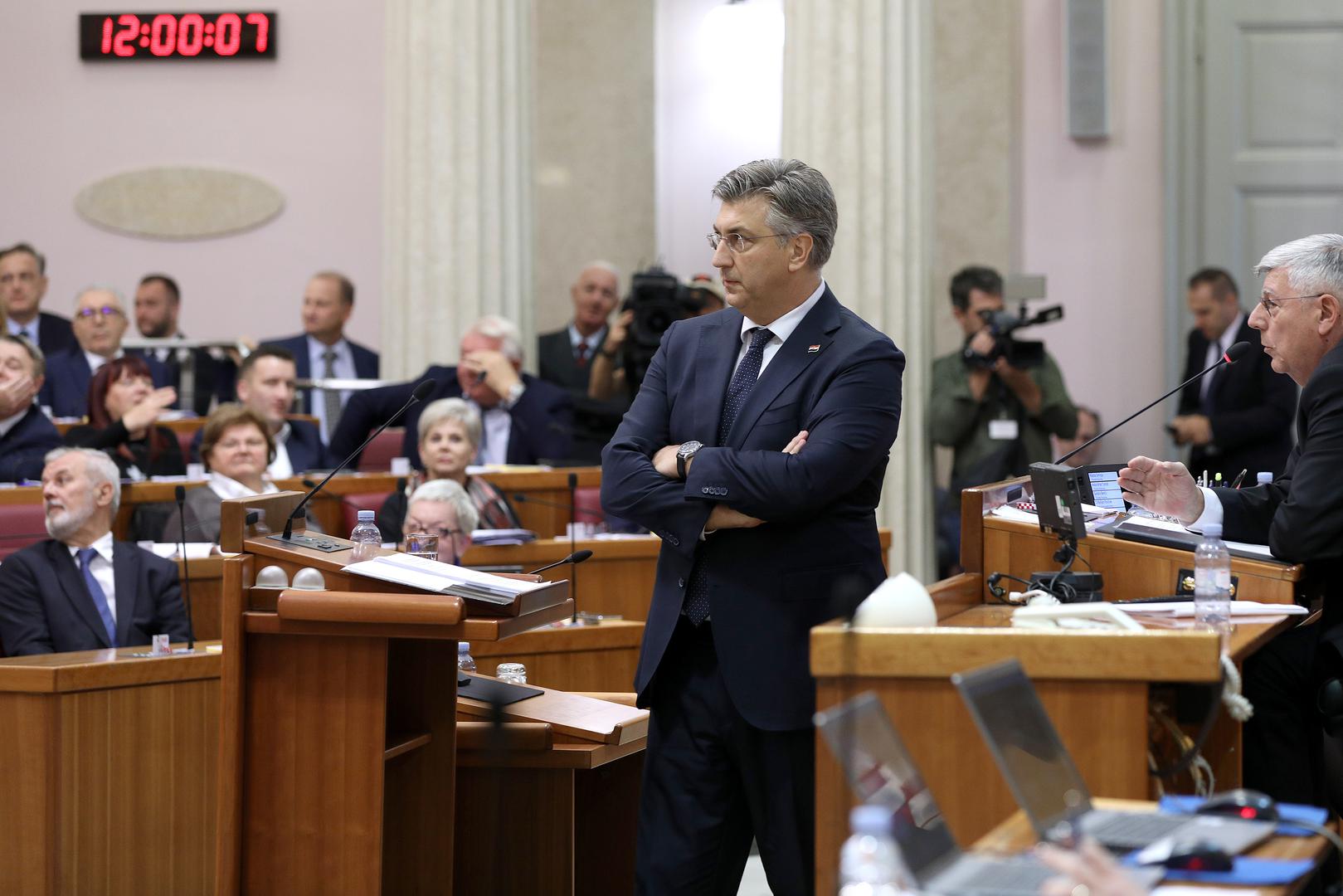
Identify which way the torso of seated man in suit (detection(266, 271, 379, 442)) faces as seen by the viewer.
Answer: toward the camera

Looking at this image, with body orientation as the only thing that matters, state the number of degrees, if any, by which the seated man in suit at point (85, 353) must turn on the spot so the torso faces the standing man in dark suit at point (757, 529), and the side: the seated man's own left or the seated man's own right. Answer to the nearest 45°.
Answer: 0° — they already face them

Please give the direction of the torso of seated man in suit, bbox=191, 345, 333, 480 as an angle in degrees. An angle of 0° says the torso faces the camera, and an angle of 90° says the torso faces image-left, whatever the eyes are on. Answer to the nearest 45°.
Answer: approximately 315°

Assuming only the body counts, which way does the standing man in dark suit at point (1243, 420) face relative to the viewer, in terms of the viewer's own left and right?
facing the viewer and to the left of the viewer

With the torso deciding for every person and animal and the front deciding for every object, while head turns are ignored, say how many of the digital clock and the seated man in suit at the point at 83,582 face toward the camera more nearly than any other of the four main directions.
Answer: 2

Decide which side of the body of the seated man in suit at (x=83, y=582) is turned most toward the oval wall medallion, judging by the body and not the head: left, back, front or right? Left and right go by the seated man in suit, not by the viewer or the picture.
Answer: back

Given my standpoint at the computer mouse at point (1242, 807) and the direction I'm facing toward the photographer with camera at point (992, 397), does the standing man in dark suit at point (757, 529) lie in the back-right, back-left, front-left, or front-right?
front-left

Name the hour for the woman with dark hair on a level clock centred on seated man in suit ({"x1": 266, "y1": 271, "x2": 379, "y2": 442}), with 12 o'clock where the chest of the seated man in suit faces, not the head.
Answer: The woman with dark hair is roughly at 1 o'clock from the seated man in suit.

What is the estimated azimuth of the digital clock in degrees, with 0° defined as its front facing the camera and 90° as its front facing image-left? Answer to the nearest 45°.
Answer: approximately 0°

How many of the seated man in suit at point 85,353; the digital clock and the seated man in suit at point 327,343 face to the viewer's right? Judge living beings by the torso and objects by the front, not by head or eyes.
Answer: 0

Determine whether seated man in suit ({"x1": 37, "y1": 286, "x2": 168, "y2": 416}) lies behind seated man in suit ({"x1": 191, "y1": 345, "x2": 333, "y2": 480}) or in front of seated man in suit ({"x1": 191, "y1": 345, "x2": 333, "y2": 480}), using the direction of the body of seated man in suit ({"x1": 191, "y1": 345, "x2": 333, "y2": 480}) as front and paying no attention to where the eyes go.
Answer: behind

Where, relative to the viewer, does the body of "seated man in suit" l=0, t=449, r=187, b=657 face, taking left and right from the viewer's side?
facing the viewer

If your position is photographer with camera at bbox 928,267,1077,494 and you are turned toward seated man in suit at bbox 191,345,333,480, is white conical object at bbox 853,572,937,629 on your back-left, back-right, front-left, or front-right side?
front-left
